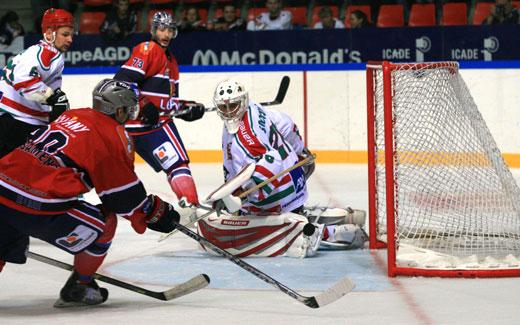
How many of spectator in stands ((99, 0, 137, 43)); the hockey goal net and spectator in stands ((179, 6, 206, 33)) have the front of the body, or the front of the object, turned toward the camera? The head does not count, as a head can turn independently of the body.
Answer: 2

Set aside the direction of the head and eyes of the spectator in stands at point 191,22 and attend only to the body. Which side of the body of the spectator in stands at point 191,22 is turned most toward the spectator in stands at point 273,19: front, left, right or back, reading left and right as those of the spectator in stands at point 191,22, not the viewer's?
left

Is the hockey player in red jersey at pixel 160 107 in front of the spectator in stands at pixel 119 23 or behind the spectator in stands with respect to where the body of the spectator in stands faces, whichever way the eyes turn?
in front

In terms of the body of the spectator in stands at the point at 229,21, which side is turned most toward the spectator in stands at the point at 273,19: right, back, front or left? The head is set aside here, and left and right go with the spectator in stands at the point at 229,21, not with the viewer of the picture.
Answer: left

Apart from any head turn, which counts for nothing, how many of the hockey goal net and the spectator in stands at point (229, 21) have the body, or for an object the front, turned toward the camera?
1

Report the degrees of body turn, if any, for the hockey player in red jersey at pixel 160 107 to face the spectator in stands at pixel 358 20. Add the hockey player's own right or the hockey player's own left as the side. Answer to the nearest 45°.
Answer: approximately 90° to the hockey player's own left

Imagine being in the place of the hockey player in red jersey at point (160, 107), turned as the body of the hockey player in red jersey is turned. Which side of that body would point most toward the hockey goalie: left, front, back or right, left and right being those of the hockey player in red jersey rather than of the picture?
front

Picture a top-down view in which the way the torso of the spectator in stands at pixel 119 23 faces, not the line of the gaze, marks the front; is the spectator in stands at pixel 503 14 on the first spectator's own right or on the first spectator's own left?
on the first spectator's own left

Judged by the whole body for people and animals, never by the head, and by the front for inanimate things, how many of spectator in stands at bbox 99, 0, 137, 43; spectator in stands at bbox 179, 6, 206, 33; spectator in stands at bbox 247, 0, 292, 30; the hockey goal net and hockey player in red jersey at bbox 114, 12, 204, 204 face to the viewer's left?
1

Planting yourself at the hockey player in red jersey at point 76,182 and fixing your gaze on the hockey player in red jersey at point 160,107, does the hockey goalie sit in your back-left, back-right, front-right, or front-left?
front-right

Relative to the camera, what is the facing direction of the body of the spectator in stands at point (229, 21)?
toward the camera

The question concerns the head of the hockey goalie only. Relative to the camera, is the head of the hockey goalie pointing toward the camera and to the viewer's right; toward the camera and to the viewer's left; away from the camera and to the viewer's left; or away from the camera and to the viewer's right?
toward the camera and to the viewer's left

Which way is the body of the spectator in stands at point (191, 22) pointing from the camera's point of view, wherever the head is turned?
toward the camera

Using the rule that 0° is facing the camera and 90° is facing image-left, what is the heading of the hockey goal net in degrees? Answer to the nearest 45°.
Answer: approximately 90°

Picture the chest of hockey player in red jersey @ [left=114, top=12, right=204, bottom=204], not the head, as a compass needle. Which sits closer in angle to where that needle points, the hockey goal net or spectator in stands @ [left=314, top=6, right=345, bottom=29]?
the hockey goal net

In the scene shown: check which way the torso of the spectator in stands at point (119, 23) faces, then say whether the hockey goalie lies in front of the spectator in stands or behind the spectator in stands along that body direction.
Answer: in front
